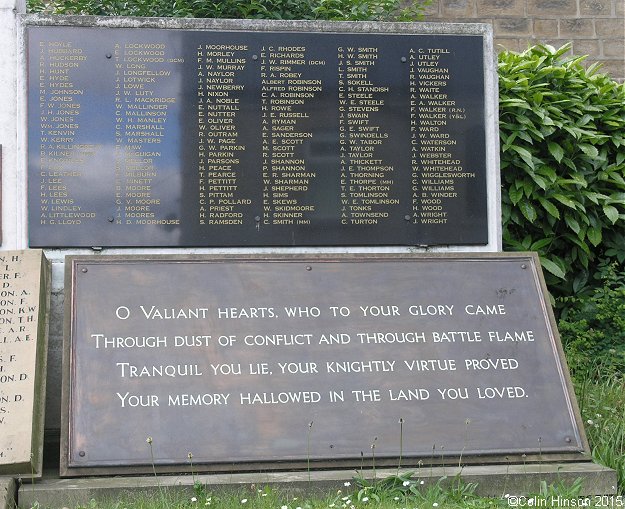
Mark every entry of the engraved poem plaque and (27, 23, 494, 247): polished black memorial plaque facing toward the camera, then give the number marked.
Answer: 2

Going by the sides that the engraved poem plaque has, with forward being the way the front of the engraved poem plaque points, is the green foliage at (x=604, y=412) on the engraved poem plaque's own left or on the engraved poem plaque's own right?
on the engraved poem plaque's own left

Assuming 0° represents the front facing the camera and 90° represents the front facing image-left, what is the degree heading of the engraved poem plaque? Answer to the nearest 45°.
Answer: approximately 0°

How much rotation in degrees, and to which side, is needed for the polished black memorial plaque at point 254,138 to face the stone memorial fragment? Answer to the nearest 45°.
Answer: approximately 45° to its right

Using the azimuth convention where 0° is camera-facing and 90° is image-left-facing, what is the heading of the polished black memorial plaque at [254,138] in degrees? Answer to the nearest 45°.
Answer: approximately 0°

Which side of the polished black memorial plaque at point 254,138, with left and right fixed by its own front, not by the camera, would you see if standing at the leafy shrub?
left
